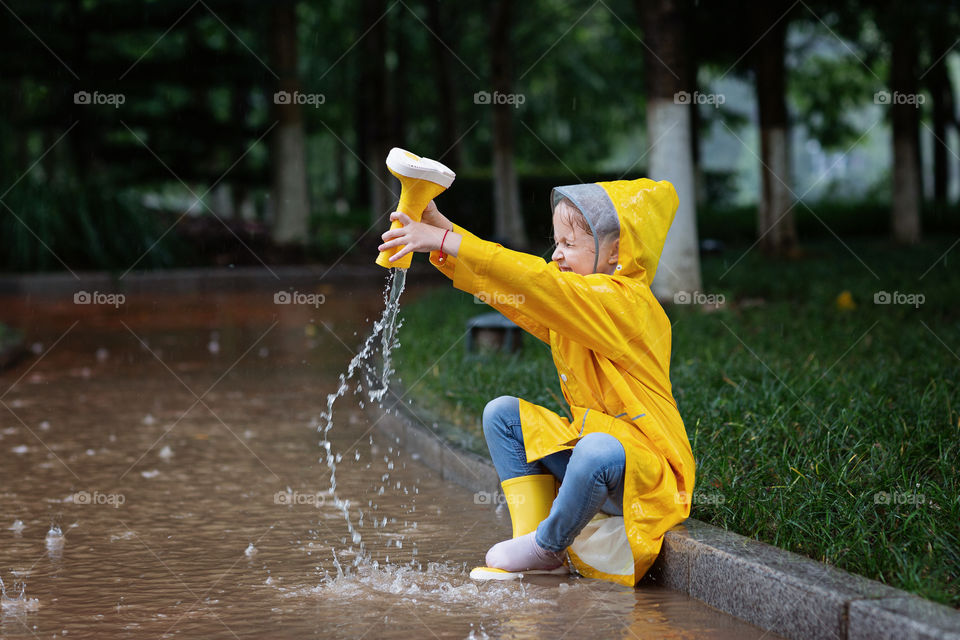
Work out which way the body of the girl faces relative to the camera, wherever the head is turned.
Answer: to the viewer's left

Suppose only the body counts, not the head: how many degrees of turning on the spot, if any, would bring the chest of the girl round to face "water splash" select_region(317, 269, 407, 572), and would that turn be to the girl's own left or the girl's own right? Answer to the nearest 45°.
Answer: approximately 45° to the girl's own right

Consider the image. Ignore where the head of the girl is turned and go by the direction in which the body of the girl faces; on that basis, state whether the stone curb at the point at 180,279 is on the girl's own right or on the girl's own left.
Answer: on the girl's own right

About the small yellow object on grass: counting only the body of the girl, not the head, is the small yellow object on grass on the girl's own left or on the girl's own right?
on the girl's own right
